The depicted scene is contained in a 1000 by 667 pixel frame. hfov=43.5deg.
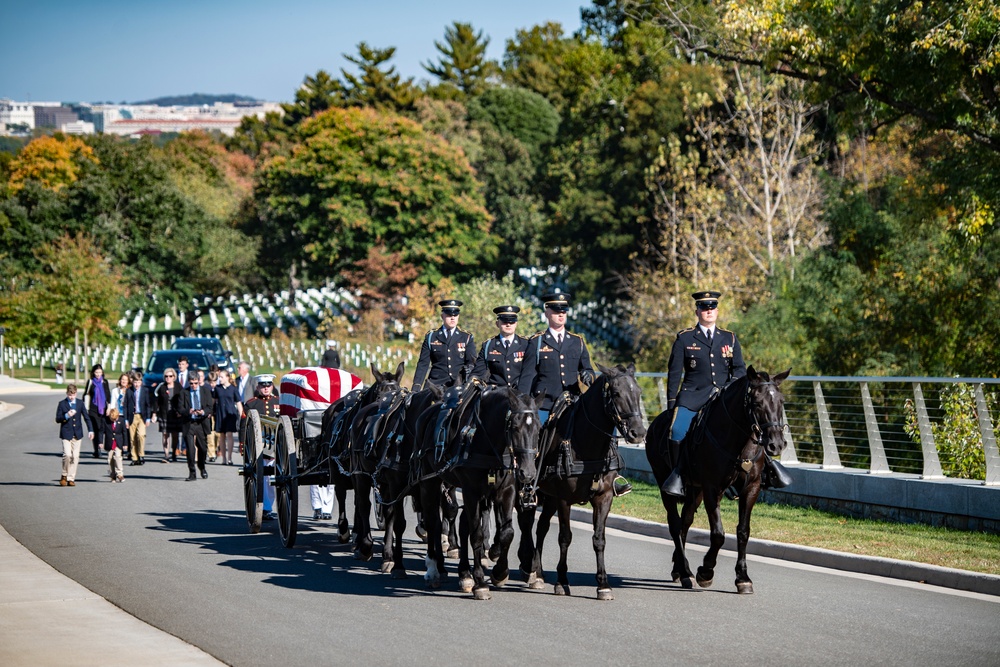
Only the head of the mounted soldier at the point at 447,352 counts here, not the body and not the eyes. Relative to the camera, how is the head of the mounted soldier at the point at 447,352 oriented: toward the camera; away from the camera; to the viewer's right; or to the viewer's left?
toward the camera

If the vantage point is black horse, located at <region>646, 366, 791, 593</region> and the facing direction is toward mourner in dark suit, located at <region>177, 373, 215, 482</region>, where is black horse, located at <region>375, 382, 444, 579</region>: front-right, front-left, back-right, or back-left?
front-left

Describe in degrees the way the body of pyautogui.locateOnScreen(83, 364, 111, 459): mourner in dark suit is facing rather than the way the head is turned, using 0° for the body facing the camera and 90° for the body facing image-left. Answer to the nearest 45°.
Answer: approximately 0°

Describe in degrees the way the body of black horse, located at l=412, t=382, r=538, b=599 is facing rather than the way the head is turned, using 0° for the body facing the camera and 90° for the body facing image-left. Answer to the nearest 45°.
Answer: approximately 315°

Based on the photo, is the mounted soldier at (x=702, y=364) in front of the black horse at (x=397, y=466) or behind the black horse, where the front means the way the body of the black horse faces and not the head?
in front

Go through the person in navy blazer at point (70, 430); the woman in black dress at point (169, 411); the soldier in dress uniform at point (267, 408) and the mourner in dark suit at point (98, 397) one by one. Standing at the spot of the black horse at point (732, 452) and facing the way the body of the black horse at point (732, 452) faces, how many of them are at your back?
4

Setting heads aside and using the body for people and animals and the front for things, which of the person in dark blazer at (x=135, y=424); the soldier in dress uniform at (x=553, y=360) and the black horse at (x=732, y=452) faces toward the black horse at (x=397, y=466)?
the person in dark blazer

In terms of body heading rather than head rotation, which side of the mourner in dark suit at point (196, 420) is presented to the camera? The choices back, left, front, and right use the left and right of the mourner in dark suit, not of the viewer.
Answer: front

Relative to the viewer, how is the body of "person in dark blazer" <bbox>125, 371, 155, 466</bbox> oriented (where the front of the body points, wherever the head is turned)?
toward the camera

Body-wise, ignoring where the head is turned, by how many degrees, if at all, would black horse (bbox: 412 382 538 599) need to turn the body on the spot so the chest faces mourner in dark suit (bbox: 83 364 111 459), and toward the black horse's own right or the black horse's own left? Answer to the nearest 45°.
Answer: approximately 180°

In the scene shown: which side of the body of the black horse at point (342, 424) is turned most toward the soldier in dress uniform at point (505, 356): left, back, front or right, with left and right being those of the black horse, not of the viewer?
front

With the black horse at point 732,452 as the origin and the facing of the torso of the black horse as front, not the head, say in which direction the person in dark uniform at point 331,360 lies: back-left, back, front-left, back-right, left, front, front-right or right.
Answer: back

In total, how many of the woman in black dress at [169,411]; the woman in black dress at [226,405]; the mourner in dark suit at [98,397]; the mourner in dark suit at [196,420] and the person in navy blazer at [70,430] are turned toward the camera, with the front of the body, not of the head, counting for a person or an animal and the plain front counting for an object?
5

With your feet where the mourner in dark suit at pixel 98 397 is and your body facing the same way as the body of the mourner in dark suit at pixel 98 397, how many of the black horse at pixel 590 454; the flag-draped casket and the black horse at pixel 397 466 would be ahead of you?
3

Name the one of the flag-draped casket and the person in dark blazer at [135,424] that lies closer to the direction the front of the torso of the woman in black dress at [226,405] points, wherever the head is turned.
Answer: the flag-draped casket
